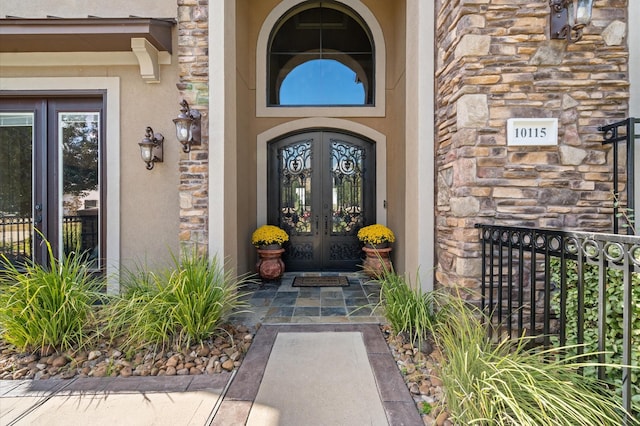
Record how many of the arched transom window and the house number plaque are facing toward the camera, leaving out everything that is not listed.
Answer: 2

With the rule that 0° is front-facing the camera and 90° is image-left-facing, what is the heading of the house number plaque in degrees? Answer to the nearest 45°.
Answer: approximately 0°

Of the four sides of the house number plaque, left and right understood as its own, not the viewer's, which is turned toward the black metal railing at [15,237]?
right

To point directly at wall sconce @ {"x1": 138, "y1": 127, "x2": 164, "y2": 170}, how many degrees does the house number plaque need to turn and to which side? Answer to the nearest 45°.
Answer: approximately 90° to its right

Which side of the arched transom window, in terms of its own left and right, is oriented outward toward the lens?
front
